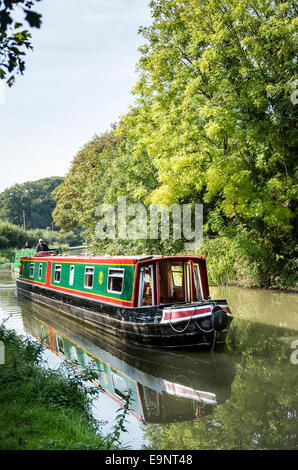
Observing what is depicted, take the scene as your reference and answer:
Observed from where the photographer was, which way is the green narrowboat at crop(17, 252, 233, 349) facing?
facing the viewer and to the right of the viewer

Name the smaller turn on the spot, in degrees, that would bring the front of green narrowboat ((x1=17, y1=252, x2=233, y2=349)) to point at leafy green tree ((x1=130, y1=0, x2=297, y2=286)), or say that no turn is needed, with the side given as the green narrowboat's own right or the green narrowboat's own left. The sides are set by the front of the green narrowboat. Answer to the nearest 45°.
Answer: approximately 90° to the green narrowboat's own left
